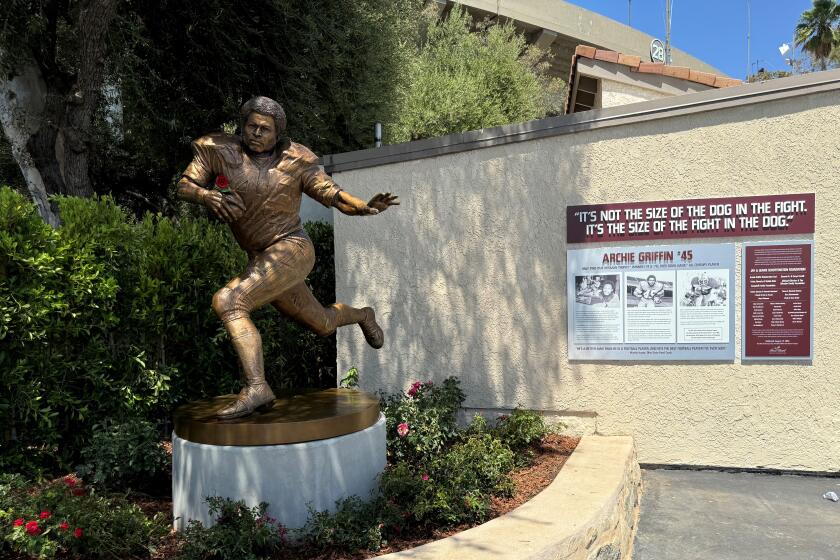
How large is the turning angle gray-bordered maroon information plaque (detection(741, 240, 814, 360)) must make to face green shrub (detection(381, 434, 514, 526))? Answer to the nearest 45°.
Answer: approximately 45° to its right

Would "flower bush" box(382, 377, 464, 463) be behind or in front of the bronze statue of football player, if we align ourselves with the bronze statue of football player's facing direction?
behind

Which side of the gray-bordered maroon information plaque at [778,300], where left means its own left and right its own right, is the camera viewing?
front

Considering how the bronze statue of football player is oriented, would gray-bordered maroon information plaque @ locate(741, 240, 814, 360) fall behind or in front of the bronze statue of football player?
behind

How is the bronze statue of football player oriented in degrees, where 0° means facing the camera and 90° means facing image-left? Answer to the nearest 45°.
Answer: approximately 45°

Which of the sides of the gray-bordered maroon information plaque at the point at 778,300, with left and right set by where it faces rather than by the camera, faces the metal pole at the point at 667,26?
back

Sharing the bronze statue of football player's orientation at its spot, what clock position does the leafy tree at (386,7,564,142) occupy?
The leafy tree is roughly at 5 o'clock from the bronze statue of football player.

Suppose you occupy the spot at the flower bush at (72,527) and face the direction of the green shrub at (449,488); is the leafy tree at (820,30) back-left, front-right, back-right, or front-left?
front-left

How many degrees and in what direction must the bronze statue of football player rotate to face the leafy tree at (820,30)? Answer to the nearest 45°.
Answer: approximately 180°

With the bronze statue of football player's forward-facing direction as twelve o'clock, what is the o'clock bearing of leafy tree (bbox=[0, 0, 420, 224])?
The leafy tree is roughly at 4 o'clock from the bronze statue of football player.

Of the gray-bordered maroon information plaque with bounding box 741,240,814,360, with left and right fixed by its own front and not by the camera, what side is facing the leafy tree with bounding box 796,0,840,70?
back

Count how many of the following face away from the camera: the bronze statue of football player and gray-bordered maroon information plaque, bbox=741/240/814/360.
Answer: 0
